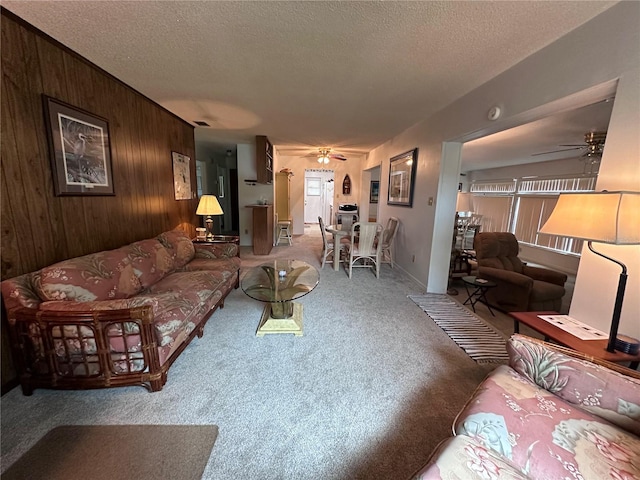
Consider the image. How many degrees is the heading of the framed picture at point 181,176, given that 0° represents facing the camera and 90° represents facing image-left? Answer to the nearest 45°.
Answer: approximately 315°

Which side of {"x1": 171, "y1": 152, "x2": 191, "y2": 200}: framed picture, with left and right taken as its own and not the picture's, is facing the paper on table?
front

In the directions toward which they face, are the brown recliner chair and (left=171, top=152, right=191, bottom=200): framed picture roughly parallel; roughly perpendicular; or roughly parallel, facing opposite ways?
roughly perpendicular

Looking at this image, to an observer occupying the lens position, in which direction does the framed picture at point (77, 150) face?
facing the viewer and to the right of the viewer

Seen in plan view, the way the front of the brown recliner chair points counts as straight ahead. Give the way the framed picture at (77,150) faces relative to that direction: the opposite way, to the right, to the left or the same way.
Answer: to the left

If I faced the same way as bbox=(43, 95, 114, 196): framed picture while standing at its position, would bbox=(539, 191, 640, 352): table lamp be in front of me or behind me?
in front

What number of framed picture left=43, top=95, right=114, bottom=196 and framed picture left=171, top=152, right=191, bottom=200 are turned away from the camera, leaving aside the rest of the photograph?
0

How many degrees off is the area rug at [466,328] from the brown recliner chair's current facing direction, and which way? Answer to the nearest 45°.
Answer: approximately 45° to its right

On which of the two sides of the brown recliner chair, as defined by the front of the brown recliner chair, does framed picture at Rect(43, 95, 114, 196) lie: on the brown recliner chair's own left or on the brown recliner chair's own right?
on the brown recliner chair's own right

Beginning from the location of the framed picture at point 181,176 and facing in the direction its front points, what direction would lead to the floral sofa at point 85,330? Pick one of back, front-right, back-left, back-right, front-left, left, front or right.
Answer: front-right
